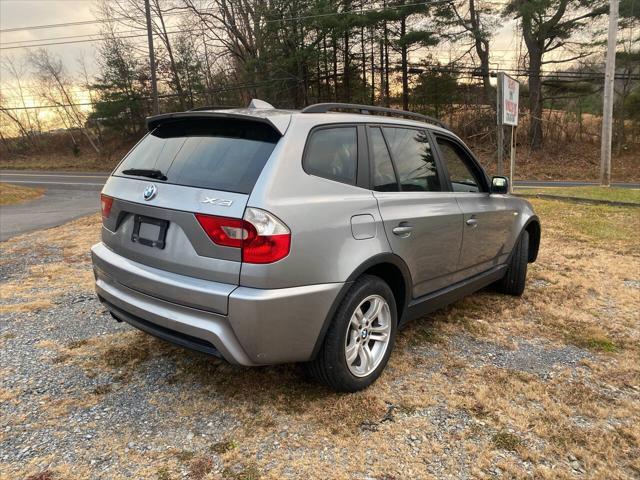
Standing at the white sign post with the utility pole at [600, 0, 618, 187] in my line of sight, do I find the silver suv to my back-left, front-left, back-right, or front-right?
back-right

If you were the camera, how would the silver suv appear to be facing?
facing away from the viewer and to the right of the viewer

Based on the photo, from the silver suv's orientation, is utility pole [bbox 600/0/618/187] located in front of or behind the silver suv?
in front

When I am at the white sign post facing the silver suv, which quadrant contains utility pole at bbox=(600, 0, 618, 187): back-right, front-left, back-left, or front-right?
back-left

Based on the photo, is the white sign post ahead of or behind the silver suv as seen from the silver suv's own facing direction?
ahead
